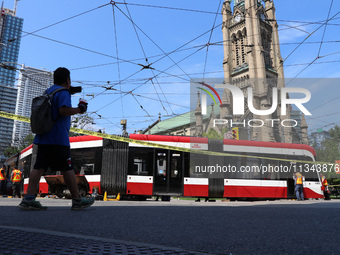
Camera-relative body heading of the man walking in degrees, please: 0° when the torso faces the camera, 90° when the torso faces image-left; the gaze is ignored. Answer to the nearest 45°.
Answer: approximately 270°

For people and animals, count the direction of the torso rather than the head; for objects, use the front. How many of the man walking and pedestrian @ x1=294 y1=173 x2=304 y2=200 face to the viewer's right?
1

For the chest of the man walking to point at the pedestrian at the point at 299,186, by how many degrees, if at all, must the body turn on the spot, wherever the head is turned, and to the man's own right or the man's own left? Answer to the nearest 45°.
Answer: approximately 45° to the man's own left
